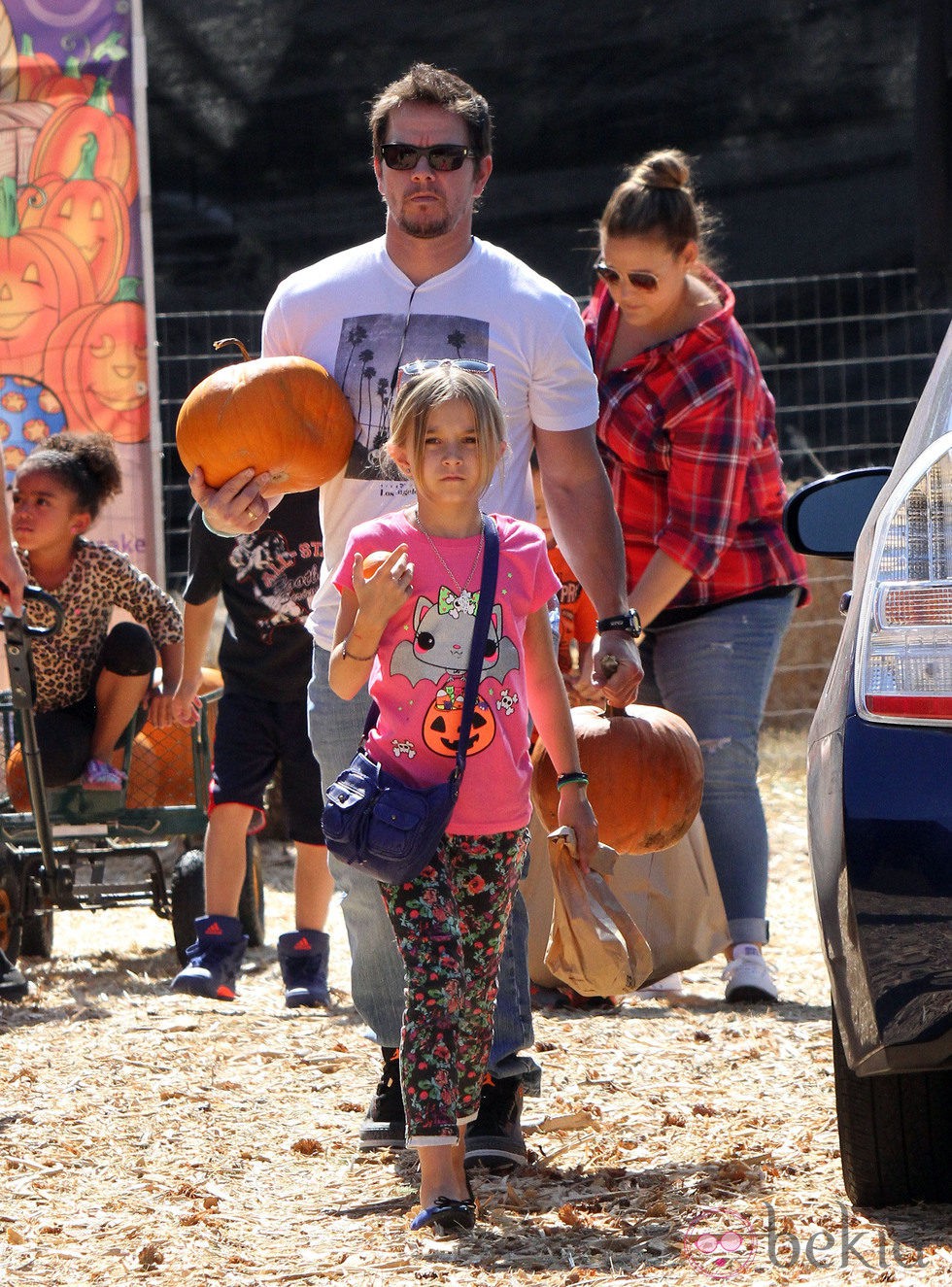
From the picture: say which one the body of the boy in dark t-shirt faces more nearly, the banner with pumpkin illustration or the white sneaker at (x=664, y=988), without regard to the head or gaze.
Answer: the white sneaker

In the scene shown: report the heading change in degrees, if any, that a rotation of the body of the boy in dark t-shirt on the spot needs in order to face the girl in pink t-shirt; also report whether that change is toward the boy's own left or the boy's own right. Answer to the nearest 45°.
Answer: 0° — they already face them

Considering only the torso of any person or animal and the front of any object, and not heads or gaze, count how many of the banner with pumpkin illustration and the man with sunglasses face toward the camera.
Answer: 2

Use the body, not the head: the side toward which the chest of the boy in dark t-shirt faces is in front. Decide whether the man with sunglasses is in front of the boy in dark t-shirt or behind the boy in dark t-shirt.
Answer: in front

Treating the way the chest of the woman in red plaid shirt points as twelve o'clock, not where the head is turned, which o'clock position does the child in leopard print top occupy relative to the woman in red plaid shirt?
The child in leopard print top is roughly at 2 o'clock from the woman in red plaid shirt.

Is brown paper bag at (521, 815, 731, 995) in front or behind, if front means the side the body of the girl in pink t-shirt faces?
behind

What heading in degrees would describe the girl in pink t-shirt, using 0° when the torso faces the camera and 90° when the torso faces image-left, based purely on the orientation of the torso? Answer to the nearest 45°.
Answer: approximately 0°

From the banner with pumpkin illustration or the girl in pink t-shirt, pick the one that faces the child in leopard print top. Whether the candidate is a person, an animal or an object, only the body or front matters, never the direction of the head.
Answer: the banner with pumpkin illustration
